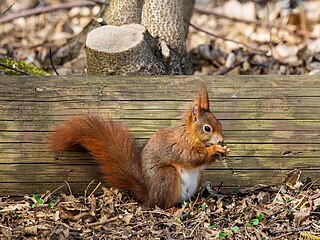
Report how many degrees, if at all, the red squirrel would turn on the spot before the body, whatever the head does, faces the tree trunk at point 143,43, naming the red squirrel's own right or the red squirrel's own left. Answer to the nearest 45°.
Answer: approximately 90° to the red squirrel's own left

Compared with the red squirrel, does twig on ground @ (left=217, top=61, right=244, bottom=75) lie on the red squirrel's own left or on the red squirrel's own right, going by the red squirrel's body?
on the red squirrel's own left

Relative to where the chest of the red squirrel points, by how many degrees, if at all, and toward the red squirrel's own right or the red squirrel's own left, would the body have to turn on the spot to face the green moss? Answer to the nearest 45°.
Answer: approximately 135° to the red squirrel's own left

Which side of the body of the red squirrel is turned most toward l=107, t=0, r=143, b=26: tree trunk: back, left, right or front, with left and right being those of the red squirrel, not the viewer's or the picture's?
left

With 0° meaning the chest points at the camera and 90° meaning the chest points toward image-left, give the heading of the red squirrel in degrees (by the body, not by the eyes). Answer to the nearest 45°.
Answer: approximately 270°
